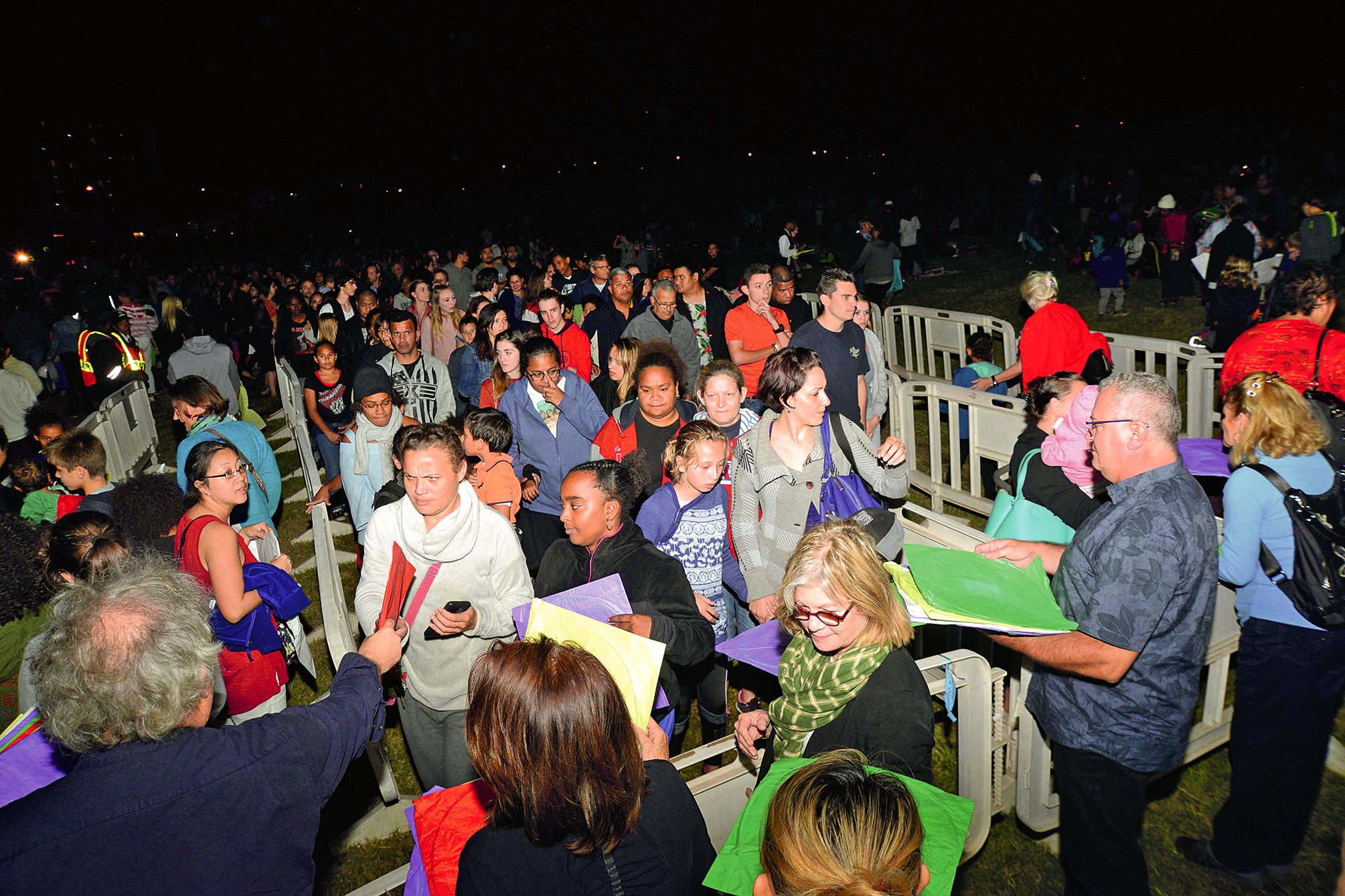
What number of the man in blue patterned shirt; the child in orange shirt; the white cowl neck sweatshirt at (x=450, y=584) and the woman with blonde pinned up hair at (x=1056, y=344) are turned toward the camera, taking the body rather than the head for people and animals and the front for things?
1

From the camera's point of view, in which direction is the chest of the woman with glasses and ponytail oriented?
to the viewer's right

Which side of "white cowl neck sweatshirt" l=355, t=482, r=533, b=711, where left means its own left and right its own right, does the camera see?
front

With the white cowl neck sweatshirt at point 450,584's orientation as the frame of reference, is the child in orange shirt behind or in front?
behind

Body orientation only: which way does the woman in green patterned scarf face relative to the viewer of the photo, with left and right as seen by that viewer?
facing the viewer and to the left of the viewer

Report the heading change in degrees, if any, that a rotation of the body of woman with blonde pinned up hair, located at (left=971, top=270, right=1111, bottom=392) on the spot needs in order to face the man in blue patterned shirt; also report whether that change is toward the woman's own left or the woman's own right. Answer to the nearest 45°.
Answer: approximately 135° to the woman's own left

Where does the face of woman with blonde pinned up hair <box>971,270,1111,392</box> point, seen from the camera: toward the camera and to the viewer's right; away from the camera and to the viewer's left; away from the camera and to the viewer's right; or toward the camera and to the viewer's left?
away from the camera and to the viewer's left

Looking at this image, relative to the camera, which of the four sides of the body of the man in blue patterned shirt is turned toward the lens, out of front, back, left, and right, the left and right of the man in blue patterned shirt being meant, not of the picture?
left

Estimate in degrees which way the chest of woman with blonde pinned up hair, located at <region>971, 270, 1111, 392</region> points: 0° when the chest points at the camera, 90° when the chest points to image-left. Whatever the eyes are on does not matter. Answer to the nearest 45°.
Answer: approximately 135°

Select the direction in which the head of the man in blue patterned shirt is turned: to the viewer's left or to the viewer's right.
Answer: to the viewer's left

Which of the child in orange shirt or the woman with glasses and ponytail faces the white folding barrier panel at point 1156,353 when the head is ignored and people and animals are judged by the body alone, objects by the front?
the woman with glasses and ponytail

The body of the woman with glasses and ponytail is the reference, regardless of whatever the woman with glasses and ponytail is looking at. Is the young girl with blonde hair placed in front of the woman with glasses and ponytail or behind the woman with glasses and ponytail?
in front

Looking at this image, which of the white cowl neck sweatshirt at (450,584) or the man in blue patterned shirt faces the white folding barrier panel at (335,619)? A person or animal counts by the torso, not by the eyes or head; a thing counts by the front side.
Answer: the man in blue patterned shirt

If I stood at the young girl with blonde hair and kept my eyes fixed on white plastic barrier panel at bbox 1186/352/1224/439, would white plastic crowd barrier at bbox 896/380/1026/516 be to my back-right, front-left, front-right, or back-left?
front-left

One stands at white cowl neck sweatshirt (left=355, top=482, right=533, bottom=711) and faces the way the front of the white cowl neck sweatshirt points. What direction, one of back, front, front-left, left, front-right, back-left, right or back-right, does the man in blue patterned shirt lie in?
front-left

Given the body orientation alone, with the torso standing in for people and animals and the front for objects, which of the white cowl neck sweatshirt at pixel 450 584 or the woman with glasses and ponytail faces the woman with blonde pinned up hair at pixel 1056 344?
the woman with glasses and ponytail
